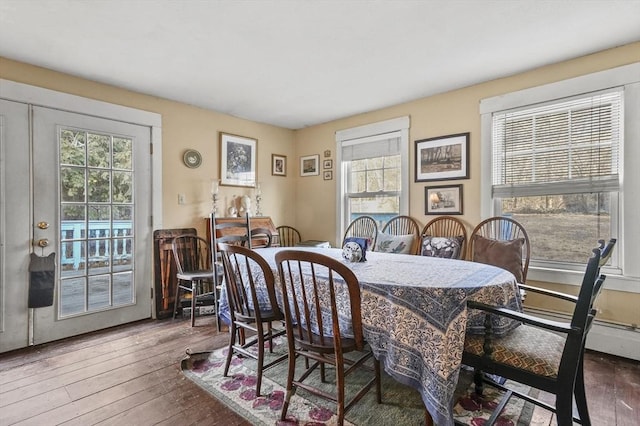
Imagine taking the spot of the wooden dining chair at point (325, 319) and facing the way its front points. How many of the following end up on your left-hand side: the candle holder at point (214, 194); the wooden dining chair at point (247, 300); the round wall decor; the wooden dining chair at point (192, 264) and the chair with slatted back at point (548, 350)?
4

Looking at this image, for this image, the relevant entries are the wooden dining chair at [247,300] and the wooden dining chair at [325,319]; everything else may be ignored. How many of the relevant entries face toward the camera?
0

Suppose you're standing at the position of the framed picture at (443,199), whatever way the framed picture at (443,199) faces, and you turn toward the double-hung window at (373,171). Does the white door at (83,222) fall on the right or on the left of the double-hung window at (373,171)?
left

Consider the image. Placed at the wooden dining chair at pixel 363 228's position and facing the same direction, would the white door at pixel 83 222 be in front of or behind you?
in front

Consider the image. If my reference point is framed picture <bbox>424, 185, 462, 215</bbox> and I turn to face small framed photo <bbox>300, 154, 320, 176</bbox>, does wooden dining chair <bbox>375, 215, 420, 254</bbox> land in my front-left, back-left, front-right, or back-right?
front-left

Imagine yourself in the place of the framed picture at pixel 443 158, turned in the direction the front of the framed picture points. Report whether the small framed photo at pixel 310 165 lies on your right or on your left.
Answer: on your right

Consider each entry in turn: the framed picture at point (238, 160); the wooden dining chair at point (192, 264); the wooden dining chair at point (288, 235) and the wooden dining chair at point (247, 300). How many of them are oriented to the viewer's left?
0

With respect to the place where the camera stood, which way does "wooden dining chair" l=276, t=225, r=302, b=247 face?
facing the viewer and to the right of the viewer

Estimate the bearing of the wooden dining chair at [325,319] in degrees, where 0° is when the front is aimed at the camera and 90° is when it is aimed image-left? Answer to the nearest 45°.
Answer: approximately 225°

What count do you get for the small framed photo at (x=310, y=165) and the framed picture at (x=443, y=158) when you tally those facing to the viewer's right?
0

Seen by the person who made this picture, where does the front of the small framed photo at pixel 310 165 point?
facing the viewer and to the left of the viewer

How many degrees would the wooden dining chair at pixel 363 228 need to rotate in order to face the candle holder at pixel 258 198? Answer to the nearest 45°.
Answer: approximately 45° to its right

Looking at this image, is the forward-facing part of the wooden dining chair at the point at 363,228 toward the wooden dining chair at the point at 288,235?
no

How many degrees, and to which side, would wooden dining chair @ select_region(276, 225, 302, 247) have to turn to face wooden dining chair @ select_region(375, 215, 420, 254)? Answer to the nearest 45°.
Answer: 0° — it already faces it

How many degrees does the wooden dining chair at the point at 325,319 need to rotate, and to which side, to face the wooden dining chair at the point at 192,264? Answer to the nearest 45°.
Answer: approximately 90° to its left

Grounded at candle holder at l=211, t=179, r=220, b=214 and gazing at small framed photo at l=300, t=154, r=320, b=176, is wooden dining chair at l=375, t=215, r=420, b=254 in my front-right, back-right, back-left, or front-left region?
front-right

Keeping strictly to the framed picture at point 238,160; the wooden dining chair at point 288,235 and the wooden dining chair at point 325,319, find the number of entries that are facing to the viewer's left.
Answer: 0

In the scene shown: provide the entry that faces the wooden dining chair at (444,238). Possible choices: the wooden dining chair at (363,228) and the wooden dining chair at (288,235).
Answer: the wooden dining chair at (288,235)
